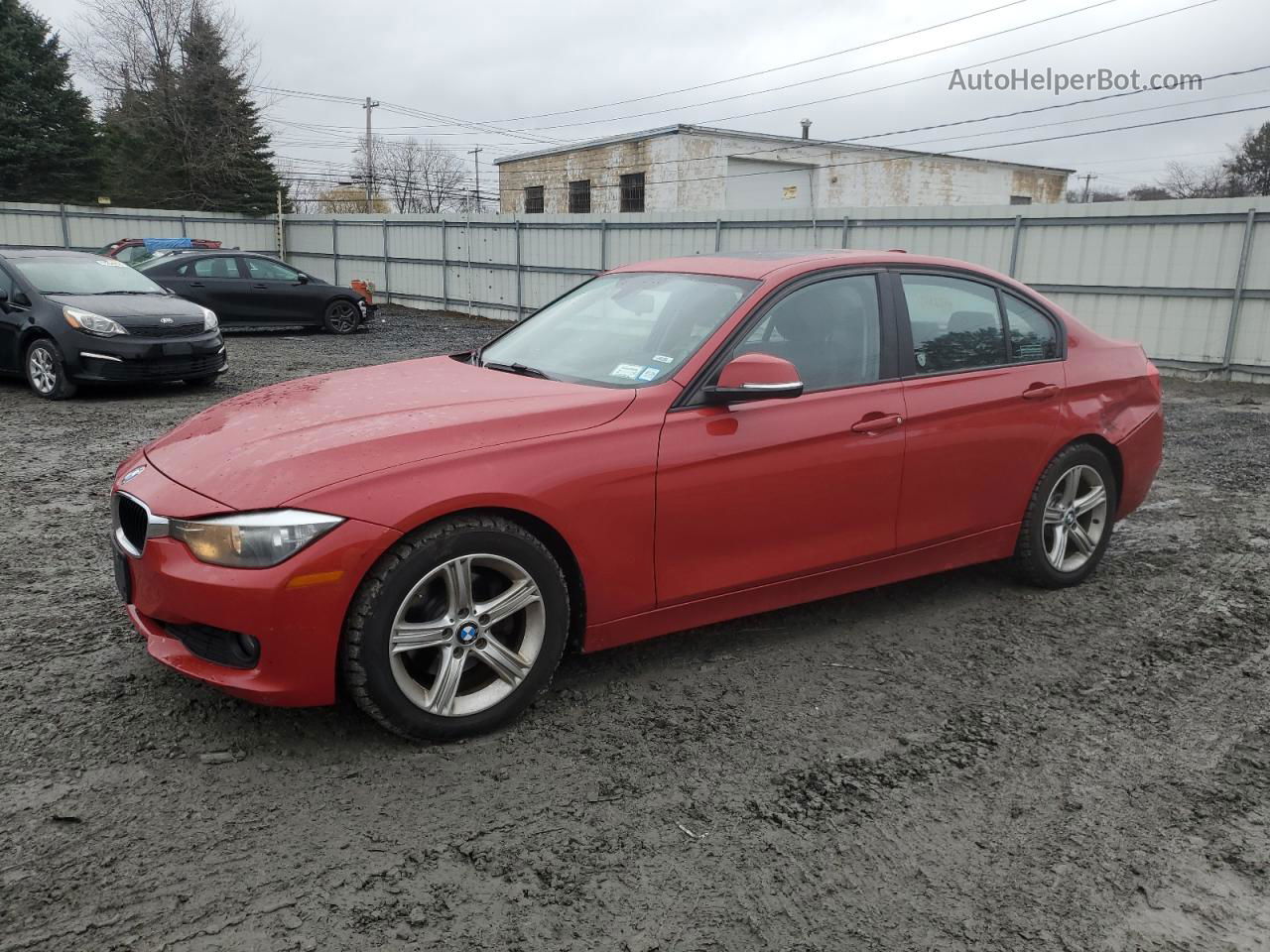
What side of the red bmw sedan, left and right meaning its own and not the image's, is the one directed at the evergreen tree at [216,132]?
right

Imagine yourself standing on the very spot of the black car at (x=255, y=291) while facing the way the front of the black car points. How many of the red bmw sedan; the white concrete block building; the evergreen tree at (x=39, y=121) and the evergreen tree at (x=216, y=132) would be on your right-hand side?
1

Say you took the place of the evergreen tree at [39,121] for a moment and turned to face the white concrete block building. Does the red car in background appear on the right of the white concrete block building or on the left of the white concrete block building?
right

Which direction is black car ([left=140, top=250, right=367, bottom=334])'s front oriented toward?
to the viewer's right

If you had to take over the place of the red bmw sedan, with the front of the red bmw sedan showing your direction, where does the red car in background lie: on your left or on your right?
on your right

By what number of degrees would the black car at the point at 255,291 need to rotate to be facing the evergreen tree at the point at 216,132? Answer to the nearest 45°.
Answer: approximately 90° to its left

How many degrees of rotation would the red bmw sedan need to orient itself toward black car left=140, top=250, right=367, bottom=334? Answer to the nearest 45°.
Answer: approximately 90° to its right

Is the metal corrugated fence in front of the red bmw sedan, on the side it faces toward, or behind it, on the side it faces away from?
behind

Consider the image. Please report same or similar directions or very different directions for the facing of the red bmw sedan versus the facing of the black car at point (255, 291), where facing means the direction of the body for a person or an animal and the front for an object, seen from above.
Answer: very different directions

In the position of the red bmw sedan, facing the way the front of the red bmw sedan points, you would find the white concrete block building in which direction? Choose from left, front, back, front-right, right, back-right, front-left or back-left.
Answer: back-right

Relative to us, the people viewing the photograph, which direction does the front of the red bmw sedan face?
facing the viewer and to the left of the viewer

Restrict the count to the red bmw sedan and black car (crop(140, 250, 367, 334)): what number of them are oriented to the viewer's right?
1

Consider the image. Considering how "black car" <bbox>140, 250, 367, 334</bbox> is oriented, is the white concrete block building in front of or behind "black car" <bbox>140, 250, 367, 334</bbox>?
in front
